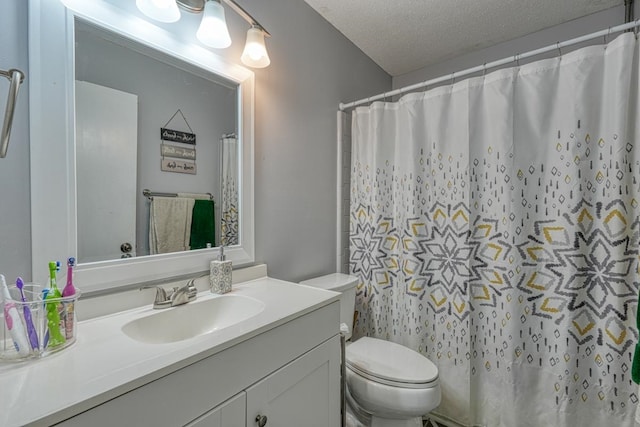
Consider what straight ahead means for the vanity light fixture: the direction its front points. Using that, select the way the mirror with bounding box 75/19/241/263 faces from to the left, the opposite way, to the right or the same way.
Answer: the same way

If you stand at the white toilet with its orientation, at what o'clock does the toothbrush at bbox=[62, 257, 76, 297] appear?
The toothbrush is roughly at 3 o'clock from the white toilet.

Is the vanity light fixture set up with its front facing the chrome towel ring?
no

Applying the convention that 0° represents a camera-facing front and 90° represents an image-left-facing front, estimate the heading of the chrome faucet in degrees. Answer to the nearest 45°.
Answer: approximately 315°

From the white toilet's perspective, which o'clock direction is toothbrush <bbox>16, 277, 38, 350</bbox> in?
The toothbrush is roughly at 3 o'clock from the white toilet.

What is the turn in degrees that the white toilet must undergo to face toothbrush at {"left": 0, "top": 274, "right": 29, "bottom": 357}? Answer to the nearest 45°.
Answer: approximately 90° to its right

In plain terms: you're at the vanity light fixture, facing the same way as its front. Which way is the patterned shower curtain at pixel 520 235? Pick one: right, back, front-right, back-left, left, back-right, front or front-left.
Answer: front-left

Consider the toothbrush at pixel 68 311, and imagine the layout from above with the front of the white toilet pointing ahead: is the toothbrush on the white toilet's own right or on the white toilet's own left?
on the white toilet's own right

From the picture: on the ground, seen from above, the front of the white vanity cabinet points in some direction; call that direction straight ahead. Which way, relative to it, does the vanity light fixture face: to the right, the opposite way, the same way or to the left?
the same way

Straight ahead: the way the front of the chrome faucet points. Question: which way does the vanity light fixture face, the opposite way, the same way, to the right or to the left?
the same way

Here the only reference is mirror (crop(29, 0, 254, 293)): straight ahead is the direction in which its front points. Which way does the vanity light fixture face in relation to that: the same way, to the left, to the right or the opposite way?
the same way

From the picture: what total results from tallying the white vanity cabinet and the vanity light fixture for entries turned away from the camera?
0

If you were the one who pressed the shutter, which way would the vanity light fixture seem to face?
facing the viewer and to the right of the viewer
